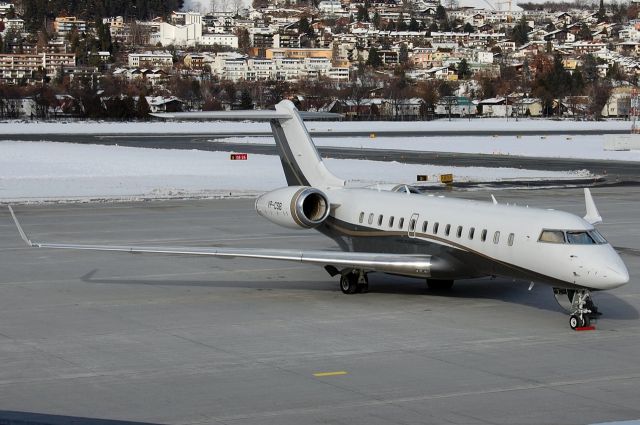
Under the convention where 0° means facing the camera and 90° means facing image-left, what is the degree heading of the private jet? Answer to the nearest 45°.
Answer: approximately 315°
